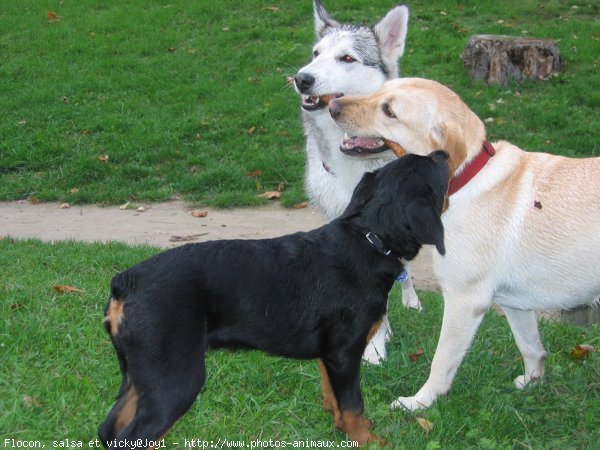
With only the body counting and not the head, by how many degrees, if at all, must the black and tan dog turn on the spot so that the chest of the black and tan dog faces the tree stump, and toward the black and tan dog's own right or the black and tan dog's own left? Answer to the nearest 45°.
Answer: approximately 45° to the black and tan dog's own left

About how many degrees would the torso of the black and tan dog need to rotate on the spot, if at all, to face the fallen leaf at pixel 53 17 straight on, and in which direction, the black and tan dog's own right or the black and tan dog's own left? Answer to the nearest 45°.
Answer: approximately 90° to the black and tan dog's own left

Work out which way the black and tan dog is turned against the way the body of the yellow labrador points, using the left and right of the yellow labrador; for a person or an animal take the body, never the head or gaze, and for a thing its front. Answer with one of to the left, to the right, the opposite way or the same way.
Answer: the opposite way

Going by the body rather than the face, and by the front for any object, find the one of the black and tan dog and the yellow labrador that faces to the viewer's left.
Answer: the yellow labrador

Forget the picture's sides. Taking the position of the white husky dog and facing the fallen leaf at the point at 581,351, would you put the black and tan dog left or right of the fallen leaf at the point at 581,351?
right

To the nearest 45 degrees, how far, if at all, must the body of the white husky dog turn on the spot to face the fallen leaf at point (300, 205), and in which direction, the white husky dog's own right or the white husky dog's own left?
approximately 135° to the white husky dog's own right

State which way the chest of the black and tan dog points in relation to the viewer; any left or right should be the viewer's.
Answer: facing to the right of the viewer

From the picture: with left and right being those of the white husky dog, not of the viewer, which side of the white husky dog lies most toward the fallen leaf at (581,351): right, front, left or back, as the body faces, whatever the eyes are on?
left

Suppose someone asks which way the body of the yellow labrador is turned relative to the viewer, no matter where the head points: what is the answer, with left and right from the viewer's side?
facing to the left of the viewer

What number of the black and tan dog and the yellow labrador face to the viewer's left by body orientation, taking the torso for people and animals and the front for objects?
1

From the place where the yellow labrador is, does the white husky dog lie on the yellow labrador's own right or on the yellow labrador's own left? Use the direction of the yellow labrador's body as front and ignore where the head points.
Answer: on the yellow labrador's own right

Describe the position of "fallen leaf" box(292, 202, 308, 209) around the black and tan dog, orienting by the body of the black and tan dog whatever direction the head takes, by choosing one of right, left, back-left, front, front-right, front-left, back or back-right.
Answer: left
